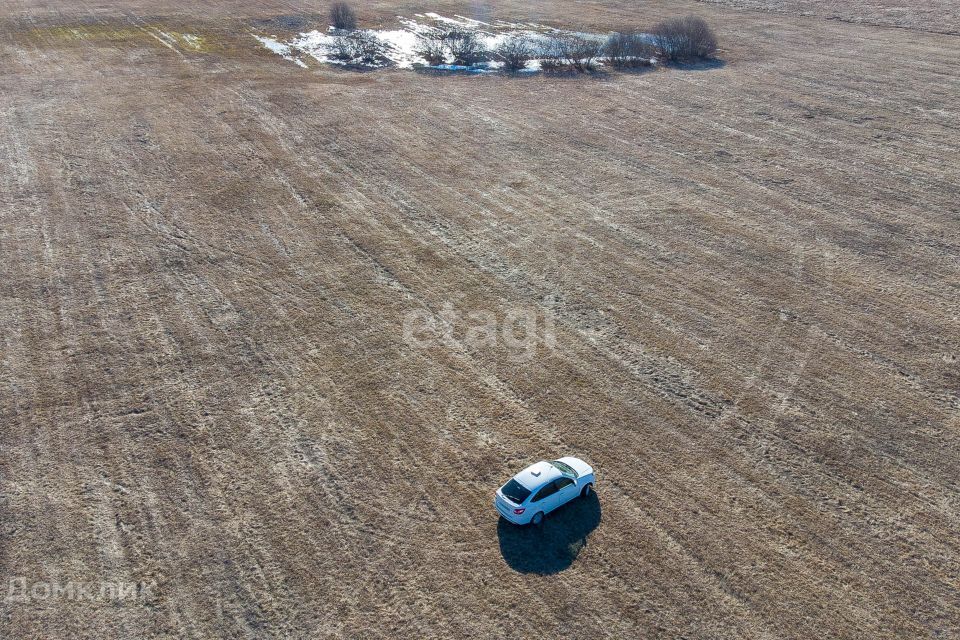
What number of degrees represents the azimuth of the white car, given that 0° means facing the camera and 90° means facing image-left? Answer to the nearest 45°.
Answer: approximately 225°

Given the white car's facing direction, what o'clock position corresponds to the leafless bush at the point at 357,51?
The leafless bush is roughly at 10 o'clock from the white car.

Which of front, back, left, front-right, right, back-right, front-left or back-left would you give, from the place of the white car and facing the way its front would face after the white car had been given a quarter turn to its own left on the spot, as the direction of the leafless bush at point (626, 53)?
front-right

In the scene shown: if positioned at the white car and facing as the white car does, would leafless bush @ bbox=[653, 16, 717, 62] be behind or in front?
in front

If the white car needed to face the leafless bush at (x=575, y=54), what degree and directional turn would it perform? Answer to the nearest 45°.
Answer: approximately 45° to its left

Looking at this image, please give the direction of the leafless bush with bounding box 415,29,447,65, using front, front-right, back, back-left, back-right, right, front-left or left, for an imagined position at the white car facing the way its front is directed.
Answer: front-left

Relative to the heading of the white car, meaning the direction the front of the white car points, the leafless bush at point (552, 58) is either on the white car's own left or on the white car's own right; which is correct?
on the white car's own left

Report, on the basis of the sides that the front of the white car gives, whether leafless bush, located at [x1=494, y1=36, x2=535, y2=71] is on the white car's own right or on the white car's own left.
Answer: on the white car's own left
